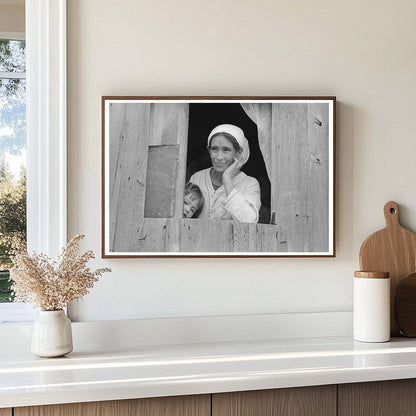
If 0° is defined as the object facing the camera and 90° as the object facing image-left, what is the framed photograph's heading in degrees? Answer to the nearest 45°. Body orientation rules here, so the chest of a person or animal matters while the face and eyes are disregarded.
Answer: approximately 0°
